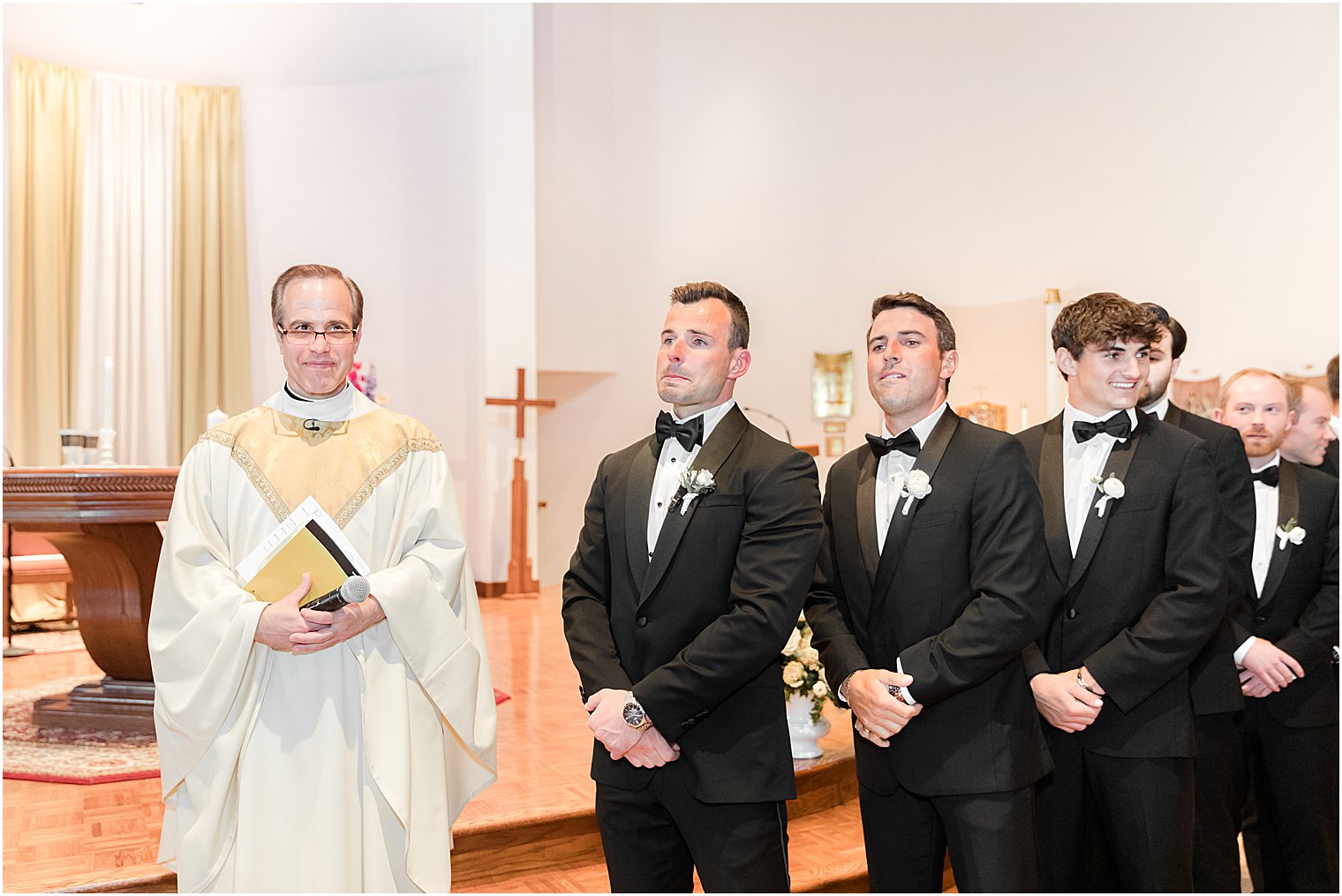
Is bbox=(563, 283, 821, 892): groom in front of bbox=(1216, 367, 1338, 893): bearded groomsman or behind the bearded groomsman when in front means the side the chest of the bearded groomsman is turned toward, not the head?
in front

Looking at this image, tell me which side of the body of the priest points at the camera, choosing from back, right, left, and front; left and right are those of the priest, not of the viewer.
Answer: front

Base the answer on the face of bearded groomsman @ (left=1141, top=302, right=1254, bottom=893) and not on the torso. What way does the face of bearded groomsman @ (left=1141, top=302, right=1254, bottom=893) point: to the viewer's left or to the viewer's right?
to the viewer's left

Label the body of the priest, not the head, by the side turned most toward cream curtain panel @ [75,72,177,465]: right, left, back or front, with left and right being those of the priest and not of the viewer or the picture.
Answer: back

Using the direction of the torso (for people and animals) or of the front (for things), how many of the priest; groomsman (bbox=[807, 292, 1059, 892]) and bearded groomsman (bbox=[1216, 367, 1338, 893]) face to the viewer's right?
0

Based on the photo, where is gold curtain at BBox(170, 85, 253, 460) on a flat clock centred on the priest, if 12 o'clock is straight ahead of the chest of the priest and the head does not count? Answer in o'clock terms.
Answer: The gold curtain is roughly at 6 o'clock from the priest.

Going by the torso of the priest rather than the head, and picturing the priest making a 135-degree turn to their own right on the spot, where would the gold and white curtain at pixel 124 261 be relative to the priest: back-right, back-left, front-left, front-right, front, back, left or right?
front-right

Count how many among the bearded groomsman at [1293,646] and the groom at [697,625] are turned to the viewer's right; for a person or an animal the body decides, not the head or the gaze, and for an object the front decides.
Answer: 0

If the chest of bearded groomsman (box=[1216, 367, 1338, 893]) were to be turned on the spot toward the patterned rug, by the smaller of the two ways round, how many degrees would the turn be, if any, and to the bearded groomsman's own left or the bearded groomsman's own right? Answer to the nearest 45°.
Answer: approximately 45° to the bearded groomsman's own right

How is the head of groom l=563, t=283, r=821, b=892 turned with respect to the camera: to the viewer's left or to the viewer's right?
to the viewer's left

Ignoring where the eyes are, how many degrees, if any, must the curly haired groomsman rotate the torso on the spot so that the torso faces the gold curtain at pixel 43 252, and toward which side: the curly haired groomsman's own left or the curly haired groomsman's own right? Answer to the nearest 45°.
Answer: approximately 90° to the curly haired groomsman's own right

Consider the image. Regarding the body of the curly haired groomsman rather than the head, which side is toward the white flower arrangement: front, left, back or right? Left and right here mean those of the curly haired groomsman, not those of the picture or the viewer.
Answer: right

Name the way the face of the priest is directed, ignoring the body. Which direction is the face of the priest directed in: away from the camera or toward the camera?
toward the camera

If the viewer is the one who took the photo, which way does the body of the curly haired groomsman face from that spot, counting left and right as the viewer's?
facing the viewer and to the left of the viewer
